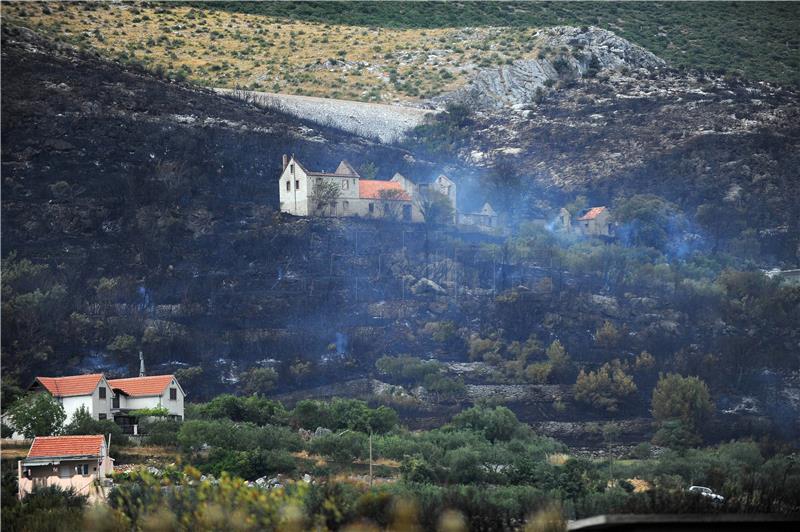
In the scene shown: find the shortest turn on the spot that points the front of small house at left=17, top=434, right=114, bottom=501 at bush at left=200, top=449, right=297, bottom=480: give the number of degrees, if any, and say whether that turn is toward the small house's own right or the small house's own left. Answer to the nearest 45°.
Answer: approximately 90° to the small house's own left

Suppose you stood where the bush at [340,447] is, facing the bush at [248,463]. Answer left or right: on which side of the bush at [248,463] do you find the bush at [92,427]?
right

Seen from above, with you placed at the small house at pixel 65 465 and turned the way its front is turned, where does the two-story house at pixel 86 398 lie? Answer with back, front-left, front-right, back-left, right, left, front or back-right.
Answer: back

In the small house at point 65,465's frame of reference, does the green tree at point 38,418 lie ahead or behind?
behind

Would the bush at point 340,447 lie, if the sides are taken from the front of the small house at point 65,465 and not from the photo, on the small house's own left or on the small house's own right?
on the small house's own left

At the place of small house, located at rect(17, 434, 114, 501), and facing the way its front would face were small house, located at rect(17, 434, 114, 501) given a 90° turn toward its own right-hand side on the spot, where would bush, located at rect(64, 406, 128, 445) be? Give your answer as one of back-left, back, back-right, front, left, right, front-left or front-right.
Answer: right

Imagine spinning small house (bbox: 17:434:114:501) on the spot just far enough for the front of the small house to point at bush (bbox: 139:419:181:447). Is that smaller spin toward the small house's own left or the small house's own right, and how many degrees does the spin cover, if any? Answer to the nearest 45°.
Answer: approximately 135° to the small house's own left

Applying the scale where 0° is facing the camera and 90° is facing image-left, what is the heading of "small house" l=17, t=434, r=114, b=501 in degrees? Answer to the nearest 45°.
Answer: approximately 0°
